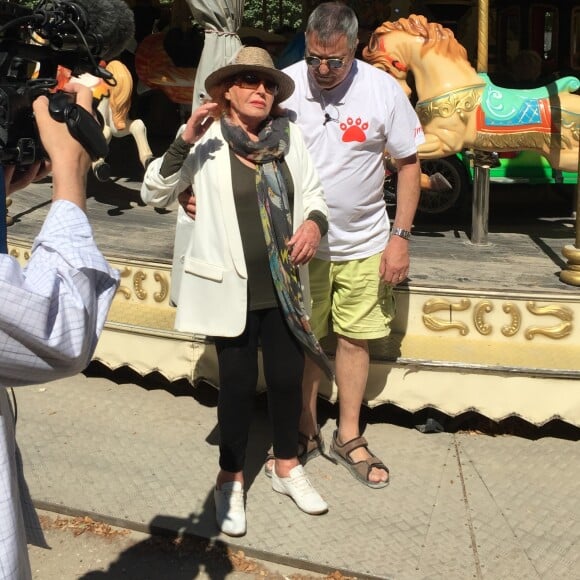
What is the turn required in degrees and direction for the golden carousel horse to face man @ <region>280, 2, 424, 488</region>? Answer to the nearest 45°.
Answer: approximately 90° to its left

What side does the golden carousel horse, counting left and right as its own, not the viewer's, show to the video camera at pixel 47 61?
left

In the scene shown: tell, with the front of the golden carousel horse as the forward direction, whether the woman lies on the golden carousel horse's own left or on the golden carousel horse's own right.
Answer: on the golden carousel horse's own left

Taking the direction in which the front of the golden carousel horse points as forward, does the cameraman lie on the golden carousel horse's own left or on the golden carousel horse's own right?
on the golden carousel horse's own left

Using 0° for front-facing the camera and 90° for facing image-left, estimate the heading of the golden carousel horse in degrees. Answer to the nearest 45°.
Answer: approximately 90°
